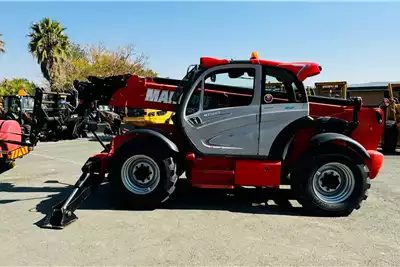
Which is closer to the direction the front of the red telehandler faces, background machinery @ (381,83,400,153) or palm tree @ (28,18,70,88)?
the palm tree

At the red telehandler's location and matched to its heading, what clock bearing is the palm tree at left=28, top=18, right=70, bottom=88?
The palm tree is roughly at 2 o'clock from the red telehandler.

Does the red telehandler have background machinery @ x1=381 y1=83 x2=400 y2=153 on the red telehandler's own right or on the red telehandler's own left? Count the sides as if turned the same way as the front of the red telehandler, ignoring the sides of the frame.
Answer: on the red telehandler's own right

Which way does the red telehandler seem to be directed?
to the viewer's left
